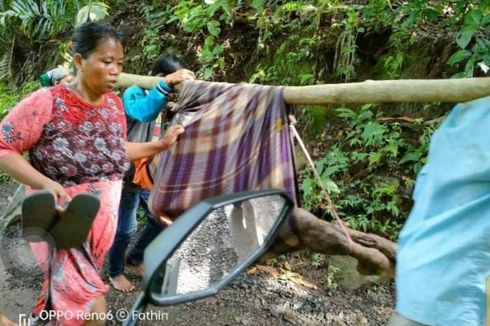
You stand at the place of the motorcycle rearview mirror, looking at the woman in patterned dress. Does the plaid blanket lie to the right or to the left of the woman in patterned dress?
right

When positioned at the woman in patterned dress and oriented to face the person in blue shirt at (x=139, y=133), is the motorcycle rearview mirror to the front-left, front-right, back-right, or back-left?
back-right

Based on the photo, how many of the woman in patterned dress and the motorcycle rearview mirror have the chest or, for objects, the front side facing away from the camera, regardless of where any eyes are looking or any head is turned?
0

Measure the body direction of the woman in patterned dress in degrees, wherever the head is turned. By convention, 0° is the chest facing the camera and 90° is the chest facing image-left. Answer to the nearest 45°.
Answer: approximately 315°

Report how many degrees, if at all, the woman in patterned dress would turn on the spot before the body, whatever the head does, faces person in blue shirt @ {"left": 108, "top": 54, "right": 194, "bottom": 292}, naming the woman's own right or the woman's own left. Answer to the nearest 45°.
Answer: approximately 135° to the woman's own left

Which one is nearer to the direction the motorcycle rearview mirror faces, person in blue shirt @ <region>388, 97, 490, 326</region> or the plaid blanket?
the person in blue shirt

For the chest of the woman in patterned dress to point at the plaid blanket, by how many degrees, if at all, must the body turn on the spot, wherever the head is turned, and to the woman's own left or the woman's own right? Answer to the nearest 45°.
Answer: approximately 45° to the woman's own left

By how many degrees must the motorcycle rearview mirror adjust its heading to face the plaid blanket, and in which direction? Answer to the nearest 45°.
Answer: approximately 135° to its left

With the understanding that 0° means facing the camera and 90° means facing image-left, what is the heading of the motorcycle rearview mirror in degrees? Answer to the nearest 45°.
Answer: approximately 315°

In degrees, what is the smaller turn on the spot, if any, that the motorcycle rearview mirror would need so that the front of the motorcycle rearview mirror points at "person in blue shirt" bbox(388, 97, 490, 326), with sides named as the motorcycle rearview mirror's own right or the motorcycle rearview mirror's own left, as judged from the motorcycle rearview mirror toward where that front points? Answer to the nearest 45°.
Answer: approximately 45° to the motorcycle rearview mirror's own left

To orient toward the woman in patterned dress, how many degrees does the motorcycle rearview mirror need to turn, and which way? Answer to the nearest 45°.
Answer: approximately 180°

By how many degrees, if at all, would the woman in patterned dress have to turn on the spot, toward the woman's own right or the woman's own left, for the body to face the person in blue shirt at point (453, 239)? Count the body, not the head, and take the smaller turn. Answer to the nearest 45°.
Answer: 0° — they already face them

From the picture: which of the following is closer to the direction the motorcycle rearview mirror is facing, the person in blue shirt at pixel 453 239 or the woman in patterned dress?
the person in blue shirt
